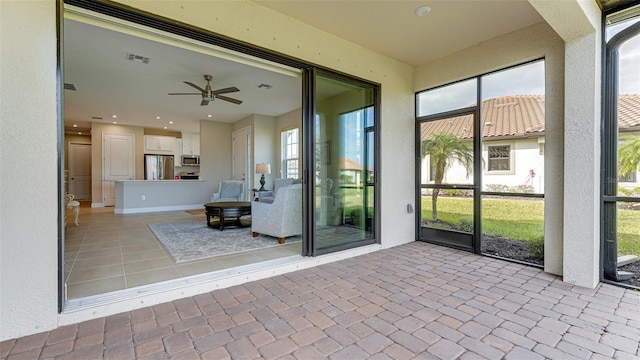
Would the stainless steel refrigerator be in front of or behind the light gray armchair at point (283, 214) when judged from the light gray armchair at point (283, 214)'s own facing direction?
in front

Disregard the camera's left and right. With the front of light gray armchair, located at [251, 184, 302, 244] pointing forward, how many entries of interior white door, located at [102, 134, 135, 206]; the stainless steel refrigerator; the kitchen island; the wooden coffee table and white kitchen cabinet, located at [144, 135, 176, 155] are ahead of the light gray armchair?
5

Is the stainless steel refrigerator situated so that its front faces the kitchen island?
yes

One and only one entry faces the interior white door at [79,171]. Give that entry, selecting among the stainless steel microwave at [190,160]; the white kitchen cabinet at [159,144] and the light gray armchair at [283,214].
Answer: the light gray armchair

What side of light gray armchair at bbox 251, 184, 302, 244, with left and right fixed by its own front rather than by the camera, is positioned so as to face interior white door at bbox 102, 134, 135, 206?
front

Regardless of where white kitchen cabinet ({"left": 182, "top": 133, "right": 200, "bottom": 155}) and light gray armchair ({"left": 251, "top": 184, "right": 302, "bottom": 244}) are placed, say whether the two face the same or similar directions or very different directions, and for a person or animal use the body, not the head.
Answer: very different directions

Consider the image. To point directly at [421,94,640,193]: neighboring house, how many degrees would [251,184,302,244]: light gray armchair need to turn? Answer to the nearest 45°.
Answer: approximately 135° to its right

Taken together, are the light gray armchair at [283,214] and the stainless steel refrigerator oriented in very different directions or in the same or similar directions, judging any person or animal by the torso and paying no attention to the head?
very different directions

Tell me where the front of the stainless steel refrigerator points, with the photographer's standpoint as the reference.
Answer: facing the viewer

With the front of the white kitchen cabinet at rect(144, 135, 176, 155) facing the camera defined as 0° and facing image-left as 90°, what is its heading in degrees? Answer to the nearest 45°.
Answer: approximately 0°

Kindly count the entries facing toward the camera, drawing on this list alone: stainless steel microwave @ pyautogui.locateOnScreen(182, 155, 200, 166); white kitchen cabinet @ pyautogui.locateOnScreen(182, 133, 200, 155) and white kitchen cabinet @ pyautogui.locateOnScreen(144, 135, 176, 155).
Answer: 3

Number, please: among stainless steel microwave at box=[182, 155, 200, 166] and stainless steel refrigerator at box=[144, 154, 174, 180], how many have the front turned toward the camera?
2

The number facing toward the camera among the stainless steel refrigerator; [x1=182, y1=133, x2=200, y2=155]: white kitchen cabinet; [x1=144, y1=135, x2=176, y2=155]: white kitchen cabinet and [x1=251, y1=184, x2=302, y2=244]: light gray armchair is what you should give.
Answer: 3

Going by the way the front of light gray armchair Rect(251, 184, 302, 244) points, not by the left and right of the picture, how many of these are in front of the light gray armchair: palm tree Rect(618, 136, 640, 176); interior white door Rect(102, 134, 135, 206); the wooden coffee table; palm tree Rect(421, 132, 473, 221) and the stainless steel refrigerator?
3

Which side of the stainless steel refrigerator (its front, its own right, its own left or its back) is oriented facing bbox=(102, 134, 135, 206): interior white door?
right

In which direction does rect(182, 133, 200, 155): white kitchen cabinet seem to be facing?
toward the camera

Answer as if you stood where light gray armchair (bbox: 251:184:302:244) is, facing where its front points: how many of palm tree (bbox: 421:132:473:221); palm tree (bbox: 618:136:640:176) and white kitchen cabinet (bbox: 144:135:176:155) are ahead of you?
1

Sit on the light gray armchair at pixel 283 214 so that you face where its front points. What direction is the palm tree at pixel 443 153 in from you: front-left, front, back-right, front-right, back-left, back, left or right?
back-right

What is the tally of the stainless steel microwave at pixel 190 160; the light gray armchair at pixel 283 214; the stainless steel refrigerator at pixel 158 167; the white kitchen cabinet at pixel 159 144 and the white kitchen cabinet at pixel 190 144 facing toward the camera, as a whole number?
4

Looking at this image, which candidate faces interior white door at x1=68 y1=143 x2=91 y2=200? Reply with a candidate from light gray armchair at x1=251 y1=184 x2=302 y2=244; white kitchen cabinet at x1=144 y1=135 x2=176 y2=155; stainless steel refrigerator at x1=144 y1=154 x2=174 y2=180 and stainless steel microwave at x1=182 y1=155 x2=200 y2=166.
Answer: the light gray armchair
